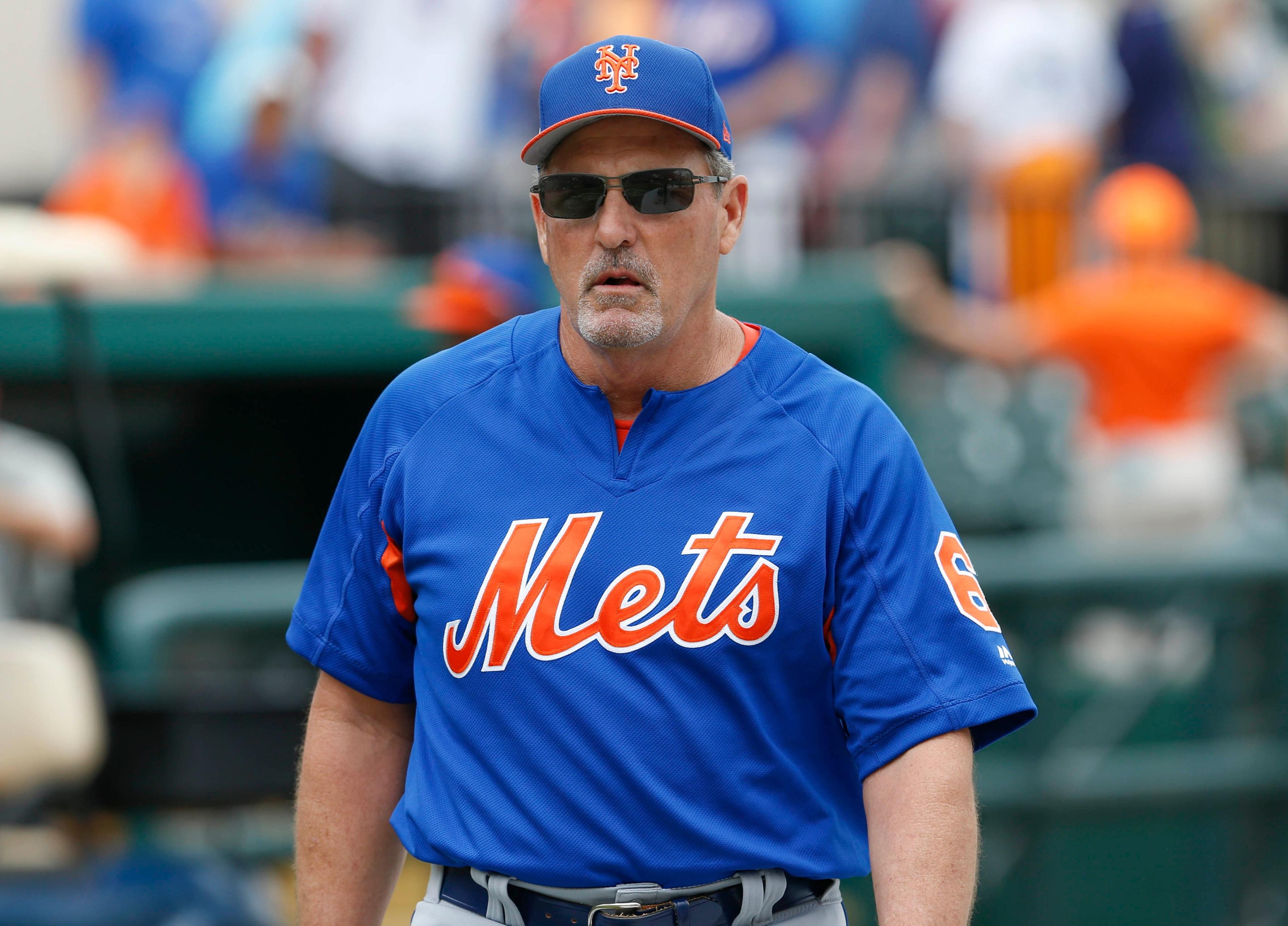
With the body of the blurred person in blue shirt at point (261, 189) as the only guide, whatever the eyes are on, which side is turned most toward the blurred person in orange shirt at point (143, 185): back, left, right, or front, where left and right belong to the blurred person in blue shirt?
right

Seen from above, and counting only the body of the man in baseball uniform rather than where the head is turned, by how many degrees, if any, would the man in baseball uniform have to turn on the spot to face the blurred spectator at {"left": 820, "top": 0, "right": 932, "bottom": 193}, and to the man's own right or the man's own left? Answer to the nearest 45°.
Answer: approximately 180°

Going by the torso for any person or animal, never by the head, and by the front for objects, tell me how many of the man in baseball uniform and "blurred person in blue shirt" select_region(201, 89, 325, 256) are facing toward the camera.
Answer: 2

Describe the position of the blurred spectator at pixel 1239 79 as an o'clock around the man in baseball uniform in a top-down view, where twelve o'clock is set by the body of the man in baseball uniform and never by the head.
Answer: The blurred spectator is roughly at 7 o'clock from the man in baseball uniform.

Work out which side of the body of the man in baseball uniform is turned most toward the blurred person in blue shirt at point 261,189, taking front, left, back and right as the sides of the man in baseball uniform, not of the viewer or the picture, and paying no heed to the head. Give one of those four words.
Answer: back

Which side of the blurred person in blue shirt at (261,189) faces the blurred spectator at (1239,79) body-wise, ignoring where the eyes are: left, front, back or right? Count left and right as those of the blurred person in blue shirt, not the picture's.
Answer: left

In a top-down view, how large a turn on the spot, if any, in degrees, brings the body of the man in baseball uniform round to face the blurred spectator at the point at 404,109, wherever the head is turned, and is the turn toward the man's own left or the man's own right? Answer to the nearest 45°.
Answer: approximately 180°

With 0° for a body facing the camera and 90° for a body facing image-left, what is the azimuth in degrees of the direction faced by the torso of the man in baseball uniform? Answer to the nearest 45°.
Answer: approximately 0°

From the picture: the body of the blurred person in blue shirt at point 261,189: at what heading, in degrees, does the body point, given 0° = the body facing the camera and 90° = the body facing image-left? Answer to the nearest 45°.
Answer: approximately 0°

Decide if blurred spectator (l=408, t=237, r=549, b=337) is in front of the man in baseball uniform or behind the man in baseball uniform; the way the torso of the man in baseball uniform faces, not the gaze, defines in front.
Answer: behind

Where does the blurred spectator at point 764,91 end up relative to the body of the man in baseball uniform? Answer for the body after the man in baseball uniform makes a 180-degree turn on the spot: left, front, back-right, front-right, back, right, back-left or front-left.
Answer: front
